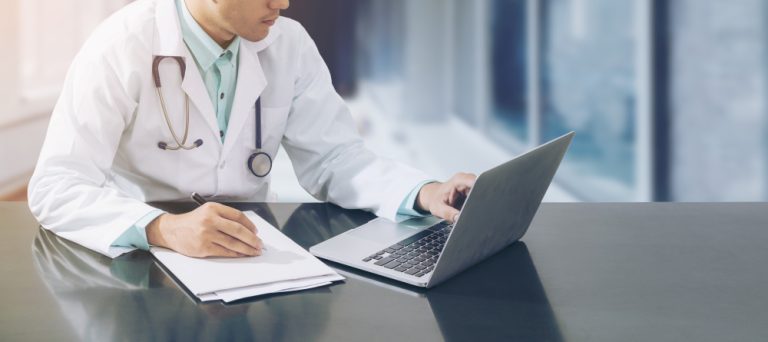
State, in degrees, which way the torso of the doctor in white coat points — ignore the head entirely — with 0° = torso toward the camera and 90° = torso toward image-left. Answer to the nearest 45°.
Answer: approximately 315°

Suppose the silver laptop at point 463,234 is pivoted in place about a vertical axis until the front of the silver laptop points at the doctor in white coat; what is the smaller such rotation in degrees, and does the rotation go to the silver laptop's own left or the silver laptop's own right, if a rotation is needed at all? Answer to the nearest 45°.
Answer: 0° — it already faces them

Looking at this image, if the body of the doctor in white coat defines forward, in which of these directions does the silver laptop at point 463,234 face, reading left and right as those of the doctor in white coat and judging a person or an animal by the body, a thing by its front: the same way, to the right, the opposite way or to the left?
the opposite way

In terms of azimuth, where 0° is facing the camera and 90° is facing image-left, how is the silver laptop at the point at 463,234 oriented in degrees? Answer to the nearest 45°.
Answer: approximately 135°
